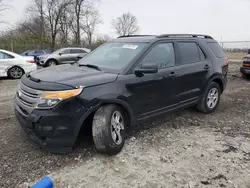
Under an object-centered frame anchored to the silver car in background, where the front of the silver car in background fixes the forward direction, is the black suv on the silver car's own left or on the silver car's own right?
on the silver car's own left

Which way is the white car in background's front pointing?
to the viewer's left

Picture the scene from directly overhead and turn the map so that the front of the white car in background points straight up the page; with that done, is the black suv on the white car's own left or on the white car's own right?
on the white car's own left

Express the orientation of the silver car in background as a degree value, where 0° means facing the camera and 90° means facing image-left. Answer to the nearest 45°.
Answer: approximately 45°

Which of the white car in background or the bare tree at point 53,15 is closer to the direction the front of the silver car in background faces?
the white car in background

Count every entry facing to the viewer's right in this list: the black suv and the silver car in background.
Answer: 0

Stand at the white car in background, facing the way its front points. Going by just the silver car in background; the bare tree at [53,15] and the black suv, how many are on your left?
1

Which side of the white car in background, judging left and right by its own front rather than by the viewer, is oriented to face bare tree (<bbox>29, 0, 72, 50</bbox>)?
right

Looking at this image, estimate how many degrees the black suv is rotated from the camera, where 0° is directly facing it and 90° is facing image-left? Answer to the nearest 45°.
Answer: approximately 45°
